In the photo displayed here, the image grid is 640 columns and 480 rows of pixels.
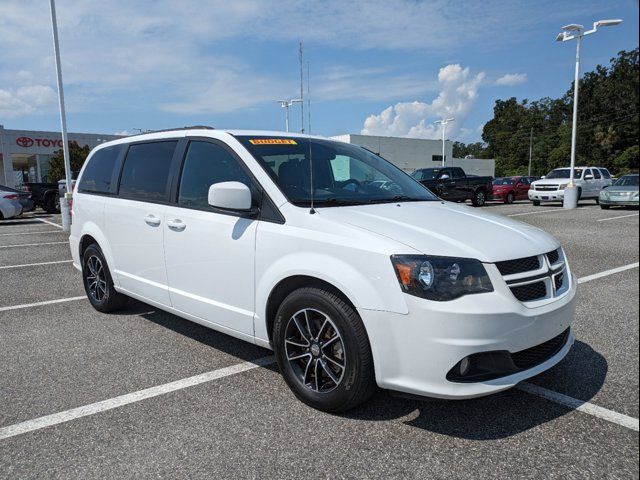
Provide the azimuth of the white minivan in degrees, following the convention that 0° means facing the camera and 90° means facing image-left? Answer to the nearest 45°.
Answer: approximately 315°

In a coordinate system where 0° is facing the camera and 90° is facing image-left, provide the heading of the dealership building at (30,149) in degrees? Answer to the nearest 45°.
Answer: approximately 0°

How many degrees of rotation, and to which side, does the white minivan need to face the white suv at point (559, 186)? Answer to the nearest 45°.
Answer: approximately 90° to its left

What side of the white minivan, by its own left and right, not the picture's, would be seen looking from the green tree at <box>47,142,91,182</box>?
back

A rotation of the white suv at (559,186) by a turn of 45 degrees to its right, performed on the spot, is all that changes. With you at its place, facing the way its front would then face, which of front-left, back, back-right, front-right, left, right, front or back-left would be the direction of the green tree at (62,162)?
front

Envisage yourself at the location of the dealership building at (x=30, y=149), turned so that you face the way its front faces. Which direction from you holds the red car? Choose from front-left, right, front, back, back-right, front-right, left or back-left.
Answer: front-left
